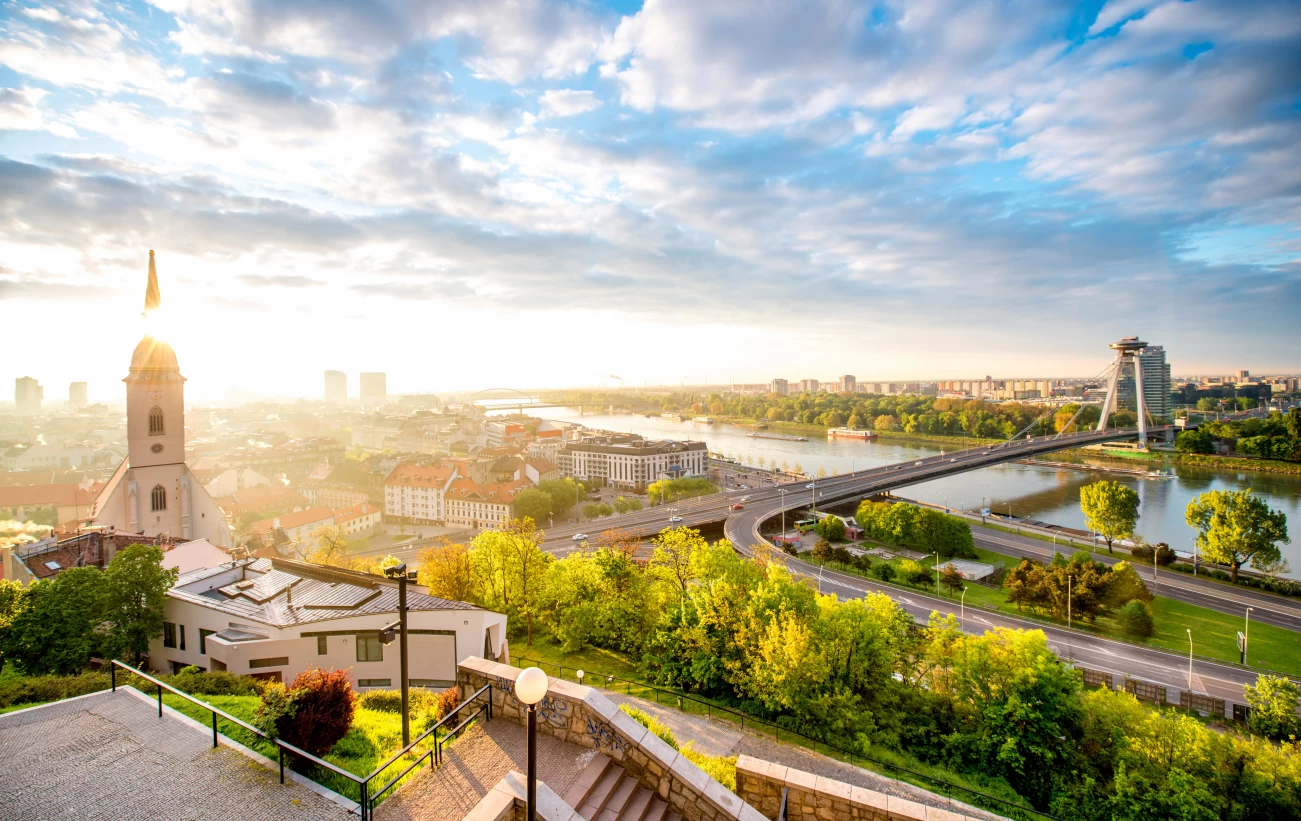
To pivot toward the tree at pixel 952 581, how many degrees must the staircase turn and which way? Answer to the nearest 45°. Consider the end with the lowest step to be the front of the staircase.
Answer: approximately 90° to its left

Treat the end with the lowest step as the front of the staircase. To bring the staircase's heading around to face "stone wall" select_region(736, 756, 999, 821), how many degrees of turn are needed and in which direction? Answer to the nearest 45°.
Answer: approximately 90° to its left

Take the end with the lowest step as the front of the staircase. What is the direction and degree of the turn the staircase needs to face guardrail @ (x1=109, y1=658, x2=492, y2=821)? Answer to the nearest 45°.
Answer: approximately 135° to its right

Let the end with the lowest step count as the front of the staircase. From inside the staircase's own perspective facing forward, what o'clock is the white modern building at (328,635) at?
The white modern building is roughly at 6 o'clock from the staircase.

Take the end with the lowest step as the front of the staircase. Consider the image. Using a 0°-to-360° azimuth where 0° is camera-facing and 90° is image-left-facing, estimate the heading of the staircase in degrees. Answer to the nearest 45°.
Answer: approximately 315°

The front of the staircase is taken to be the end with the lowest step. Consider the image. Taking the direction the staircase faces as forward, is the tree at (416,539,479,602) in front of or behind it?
behind

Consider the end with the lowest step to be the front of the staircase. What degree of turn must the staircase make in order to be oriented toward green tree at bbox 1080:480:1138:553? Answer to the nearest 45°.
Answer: approximately 90° to its left

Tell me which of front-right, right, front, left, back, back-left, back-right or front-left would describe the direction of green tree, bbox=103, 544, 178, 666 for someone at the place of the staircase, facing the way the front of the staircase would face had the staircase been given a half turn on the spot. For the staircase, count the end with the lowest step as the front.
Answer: front

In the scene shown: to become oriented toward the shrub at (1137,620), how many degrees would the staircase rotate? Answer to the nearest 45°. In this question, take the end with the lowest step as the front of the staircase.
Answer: approximately 90° to its left

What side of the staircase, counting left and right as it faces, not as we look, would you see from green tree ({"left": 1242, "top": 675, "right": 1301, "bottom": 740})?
left

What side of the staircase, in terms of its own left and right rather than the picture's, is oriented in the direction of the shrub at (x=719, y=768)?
left
